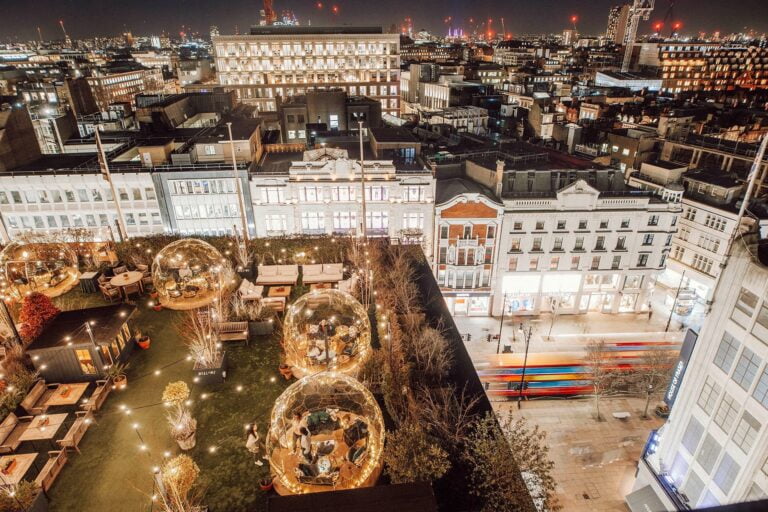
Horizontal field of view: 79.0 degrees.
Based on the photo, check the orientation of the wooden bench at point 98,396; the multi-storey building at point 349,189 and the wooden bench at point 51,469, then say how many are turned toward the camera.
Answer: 1

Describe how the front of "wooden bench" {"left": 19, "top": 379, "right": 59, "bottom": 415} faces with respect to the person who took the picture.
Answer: facing the viewer and to the right of the viewer

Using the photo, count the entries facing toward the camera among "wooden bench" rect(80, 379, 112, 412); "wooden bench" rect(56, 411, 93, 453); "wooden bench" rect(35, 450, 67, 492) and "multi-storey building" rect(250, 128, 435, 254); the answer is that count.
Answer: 1

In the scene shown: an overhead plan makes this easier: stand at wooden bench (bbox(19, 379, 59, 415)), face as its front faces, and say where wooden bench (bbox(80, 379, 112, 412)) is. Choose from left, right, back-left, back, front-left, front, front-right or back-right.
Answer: front

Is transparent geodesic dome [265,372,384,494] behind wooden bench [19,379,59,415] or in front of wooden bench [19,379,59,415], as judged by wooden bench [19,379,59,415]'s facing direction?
in front

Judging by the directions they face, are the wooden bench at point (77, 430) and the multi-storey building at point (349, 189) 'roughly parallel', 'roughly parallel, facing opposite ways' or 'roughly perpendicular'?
roughly perpendicular

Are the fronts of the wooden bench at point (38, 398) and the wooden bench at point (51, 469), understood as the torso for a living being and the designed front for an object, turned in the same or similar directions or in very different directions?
very different directions

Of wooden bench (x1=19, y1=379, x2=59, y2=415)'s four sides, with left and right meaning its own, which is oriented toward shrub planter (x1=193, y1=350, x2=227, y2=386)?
front

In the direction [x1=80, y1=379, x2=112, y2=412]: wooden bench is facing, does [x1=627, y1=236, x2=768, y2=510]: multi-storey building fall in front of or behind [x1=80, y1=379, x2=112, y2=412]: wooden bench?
behind

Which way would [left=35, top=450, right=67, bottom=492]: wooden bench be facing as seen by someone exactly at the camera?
facing away from the viewer and to the left of the viewer

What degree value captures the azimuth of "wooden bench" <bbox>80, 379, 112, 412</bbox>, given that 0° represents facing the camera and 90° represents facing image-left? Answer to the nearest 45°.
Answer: approximately 135°

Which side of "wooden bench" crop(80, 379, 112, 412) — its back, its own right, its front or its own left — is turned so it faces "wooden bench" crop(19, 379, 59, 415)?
front

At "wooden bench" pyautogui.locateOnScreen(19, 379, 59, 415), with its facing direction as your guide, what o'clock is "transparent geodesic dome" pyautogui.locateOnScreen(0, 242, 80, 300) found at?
The transparent geodesic dome is roughly at 8 o'clock from the wooden bench.

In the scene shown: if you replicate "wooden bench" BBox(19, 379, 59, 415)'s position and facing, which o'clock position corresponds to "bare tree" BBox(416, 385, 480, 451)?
The bare tree is roughly at 12 o'clock from the wooden bench.

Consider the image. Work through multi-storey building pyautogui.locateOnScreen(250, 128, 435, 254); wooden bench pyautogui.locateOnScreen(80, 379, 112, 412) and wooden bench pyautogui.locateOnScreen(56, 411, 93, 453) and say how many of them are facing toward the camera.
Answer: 1

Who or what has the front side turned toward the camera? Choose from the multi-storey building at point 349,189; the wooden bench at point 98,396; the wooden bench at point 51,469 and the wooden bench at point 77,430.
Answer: the multi-storey building

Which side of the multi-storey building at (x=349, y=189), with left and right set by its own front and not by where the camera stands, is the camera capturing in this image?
front

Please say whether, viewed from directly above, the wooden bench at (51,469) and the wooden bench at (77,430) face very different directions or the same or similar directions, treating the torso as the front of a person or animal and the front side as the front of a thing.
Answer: same or similar directions
